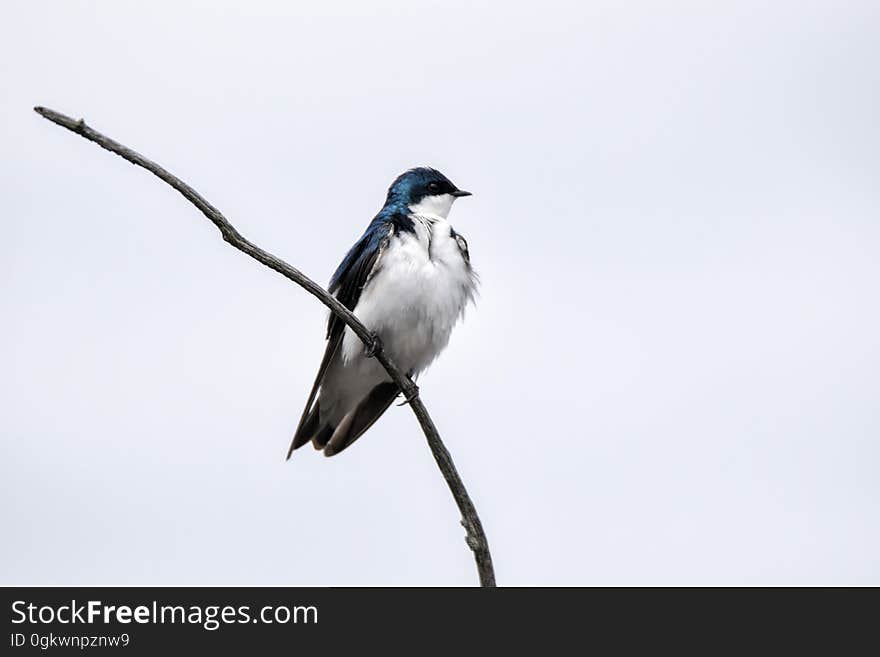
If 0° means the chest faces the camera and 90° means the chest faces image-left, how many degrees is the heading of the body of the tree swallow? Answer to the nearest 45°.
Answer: approximately 315°
